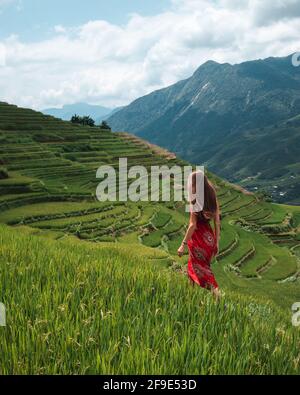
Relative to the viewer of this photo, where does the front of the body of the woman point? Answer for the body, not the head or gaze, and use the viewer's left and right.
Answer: facing away from the viewer and to the left of the viewer
